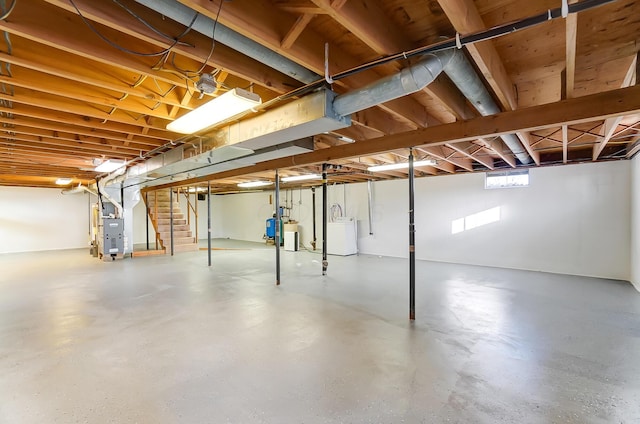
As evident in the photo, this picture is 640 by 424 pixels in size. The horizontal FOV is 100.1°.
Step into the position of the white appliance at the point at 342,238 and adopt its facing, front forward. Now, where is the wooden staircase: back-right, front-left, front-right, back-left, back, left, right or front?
front-right

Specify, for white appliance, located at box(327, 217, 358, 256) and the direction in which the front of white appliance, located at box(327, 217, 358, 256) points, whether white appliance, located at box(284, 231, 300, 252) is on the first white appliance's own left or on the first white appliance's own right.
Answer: on the first white appliance's own right

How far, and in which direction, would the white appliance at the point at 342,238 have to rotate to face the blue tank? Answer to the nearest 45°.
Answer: approximately 90° to its right

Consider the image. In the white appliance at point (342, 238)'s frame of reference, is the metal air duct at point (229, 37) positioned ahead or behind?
ahead

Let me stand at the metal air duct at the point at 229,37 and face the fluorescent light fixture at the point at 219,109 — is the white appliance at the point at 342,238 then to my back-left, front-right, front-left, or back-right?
front-right

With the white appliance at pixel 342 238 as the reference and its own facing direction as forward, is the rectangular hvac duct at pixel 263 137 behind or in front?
in front

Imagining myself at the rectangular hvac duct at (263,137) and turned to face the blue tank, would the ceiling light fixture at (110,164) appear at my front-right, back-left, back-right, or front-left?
front-left

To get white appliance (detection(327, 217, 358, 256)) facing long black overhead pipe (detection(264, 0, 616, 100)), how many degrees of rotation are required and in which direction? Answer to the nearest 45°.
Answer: approximately 45° to its left

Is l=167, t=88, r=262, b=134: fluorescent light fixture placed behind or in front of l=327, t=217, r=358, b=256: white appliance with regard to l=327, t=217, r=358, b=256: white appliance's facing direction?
in front

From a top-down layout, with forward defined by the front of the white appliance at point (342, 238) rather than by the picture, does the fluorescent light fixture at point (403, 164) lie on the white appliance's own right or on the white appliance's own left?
on the white appliance's own left

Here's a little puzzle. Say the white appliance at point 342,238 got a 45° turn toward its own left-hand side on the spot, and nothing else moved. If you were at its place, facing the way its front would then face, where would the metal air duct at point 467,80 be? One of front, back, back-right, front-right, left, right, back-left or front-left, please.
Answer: front

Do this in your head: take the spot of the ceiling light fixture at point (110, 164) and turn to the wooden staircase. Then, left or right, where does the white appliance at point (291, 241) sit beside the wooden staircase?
right

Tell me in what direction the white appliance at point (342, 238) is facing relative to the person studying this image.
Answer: facing the viewer and to the left of the viewer
